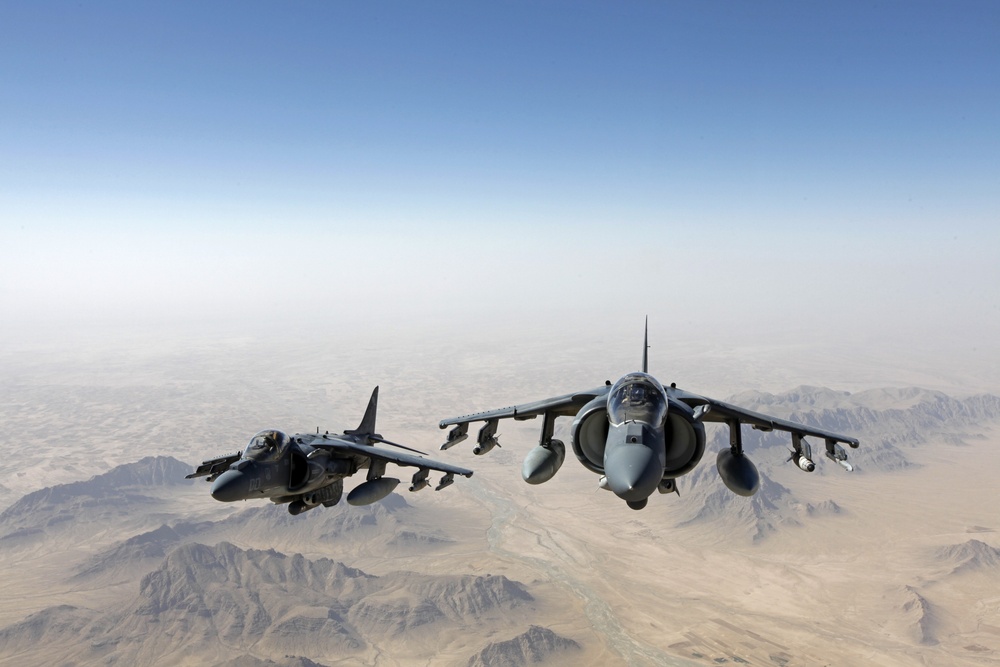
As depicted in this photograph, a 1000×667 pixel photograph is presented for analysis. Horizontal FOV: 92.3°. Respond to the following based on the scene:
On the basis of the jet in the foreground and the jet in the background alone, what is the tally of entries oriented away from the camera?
0

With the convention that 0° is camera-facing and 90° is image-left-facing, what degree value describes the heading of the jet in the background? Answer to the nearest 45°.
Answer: approximately 45°

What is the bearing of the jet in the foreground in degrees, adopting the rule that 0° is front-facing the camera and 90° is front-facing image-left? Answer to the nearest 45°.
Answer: approximately 0°

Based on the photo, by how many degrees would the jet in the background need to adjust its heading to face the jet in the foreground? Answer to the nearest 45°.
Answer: approximately 90° to its left

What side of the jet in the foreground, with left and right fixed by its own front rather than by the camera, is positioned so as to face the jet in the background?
right
